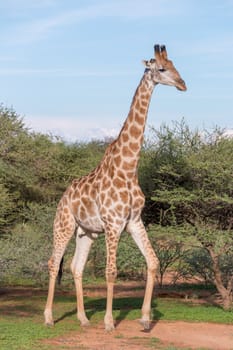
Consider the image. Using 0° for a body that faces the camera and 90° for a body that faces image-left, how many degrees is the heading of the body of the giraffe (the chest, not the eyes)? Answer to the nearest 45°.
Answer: approximately 315°
